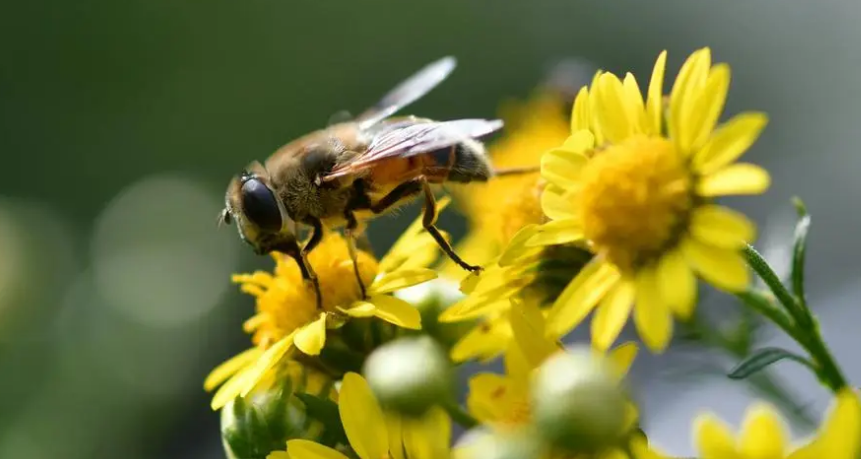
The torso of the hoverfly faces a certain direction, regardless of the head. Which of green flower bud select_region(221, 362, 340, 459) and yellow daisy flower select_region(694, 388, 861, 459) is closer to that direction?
the green flower bud

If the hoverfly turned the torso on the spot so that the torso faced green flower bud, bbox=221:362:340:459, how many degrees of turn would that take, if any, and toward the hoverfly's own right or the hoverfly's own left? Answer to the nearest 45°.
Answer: approximately 45° to the hoverfly's own left

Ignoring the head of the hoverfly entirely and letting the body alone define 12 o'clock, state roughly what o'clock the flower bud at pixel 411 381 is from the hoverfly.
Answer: The flower bud is roughly at 9 o'clock from the hoverfly.

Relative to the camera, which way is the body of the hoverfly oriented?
to the viewer's left

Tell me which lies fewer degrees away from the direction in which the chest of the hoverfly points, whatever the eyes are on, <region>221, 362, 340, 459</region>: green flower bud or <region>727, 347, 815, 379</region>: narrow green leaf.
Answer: the green flower bud

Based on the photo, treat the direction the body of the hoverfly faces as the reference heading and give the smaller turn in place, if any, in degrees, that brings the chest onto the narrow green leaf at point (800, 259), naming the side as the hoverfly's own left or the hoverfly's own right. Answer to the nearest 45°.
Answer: approximately 135° to the hoverfly's own left

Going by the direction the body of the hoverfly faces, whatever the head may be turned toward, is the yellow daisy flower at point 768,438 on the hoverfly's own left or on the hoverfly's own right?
on the hoverfly's own left
